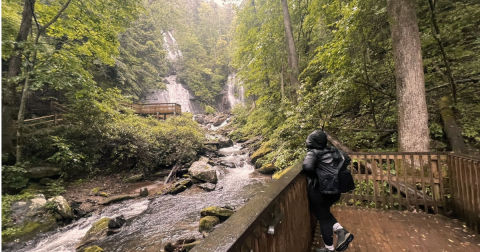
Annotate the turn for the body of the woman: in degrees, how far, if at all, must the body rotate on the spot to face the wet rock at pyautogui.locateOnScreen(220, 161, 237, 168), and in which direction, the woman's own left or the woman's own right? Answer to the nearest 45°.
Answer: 0° — they already face it

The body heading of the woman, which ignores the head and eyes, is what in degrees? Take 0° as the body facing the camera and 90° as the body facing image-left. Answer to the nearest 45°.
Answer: approximately 135°

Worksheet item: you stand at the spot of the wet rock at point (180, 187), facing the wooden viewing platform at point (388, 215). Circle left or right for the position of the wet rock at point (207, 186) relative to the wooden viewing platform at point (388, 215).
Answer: left

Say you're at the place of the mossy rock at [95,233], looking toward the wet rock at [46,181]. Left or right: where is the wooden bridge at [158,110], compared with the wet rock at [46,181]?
right

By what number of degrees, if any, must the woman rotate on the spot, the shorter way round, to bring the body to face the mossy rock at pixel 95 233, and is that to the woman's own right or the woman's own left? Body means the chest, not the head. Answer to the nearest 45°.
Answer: approximately 45° to the woman's own left

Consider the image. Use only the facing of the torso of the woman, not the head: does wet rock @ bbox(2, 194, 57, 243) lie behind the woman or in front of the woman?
in front

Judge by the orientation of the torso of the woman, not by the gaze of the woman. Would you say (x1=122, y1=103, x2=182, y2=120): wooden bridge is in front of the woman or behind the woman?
in front

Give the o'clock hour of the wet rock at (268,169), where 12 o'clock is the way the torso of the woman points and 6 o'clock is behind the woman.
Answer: The wet rock is roughly at 1 o'clock from the woman.

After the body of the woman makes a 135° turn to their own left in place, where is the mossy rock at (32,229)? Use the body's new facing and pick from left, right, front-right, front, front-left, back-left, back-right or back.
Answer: right
